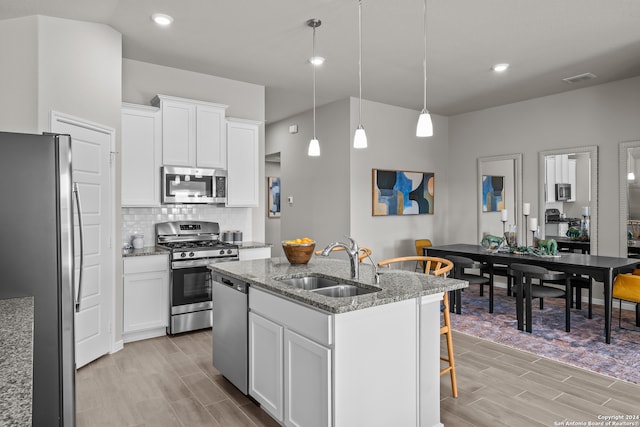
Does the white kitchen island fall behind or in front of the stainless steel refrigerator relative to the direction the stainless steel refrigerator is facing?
in front

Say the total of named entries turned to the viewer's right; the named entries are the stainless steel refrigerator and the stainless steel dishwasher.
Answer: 1

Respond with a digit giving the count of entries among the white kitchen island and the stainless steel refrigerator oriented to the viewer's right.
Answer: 1

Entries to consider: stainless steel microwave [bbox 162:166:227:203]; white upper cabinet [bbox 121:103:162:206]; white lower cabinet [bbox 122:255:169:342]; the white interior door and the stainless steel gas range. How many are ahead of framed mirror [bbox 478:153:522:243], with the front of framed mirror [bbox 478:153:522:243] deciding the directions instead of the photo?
5

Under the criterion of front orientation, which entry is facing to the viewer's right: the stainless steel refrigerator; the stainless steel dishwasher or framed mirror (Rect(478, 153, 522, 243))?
the stainless steel refrigerator

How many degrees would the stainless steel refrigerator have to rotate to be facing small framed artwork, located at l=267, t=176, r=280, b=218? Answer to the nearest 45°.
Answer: approximately 45° to its left

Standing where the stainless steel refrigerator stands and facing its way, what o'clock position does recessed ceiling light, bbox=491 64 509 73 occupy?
The recessed ceiling light is roughly at 12 o'clock from the stainless steel refrigerator.

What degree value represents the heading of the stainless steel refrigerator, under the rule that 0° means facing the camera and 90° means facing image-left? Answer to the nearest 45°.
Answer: approximately 270°

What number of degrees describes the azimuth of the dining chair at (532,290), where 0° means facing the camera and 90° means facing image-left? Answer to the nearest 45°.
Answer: approximately 225°

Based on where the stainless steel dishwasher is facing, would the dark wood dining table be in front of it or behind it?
behind

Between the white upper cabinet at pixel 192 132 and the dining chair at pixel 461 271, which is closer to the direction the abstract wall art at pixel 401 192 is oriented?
the dining chair

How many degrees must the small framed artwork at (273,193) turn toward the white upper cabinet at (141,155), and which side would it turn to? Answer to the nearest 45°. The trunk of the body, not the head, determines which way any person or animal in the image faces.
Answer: approximately 45° to its right

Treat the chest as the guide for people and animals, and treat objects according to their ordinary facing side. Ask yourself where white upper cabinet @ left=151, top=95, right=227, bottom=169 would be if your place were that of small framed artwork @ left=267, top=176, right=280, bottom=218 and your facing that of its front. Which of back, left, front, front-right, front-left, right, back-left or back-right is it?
front-right

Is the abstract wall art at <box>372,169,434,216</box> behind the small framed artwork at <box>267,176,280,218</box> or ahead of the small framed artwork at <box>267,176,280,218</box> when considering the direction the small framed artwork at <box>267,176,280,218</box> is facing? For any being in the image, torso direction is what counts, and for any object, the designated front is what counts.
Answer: ahead

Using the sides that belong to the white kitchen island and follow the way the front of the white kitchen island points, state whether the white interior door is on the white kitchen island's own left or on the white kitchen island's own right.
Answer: on the white kitchen island's own right
